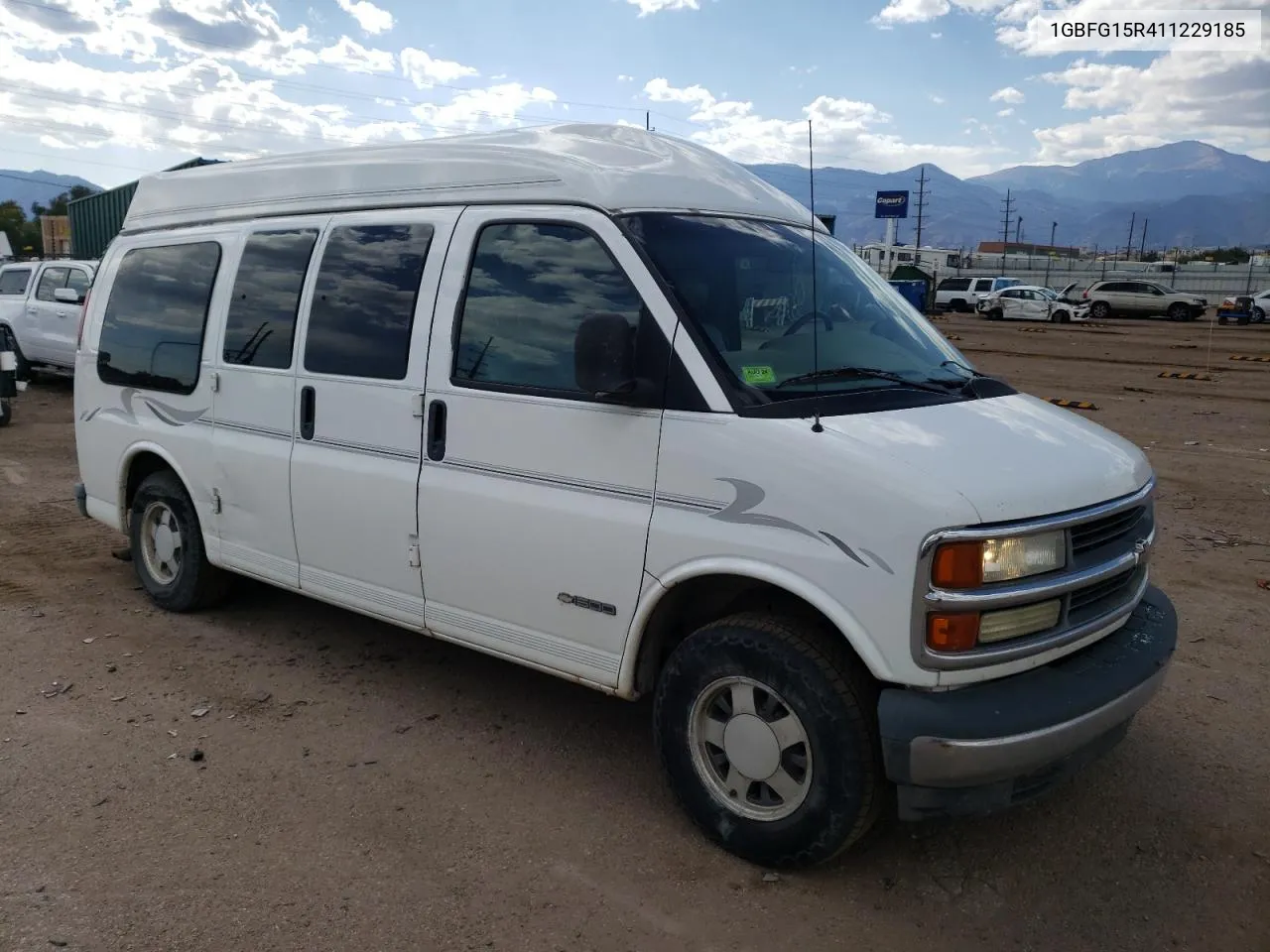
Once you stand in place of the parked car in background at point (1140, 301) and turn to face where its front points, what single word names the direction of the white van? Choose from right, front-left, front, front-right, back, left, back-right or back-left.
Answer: right

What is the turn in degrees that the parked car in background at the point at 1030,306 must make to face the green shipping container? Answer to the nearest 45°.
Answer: approximately 135° to its right

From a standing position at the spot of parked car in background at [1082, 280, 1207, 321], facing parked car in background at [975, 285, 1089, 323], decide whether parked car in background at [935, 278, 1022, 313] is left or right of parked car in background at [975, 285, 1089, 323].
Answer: right

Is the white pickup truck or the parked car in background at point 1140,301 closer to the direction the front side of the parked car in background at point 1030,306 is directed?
the parked car in background

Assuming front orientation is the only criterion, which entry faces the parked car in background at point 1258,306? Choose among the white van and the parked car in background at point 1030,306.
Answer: the parked car in background at point 1030,306

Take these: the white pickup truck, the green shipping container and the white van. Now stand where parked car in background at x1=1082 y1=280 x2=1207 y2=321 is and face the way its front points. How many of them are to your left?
0

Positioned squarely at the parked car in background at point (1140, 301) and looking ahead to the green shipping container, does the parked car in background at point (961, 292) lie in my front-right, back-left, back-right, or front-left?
front-right

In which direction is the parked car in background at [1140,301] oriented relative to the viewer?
to the viewer's right

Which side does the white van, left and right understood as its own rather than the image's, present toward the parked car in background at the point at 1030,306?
left

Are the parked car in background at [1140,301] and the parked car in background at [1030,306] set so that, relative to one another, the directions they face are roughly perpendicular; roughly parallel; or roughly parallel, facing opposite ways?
roughly parallel

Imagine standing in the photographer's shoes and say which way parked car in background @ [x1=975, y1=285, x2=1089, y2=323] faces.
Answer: facing to the right of the viewer

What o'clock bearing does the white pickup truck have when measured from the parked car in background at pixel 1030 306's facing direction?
The white pickup truck is roughly at 4 o'clock from the parked car in background.

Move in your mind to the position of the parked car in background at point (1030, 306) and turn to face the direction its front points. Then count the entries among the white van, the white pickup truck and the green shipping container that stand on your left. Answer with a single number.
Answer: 0

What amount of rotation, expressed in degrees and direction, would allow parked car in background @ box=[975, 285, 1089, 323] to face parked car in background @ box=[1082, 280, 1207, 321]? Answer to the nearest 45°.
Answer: approximately 45° to its left

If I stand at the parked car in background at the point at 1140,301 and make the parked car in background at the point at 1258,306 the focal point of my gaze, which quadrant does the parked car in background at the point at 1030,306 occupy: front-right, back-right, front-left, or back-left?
back-right
